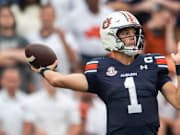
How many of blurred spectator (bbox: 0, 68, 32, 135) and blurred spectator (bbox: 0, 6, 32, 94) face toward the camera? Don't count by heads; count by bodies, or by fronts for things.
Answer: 2

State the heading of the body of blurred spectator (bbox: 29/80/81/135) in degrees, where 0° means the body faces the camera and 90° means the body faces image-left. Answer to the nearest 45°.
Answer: approximately 0°

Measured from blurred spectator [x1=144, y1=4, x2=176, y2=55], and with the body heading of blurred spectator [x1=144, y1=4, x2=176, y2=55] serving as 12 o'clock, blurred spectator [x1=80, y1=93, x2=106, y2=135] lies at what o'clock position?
blurred spectator [x1=80, y1=93, x2=106, y2=135] is roughly at 2 o'clock from blurred spectator [x1=144, y1=4, x2=176, y2=55].

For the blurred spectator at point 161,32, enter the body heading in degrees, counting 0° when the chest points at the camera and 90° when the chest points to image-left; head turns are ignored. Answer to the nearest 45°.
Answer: approximately 0°

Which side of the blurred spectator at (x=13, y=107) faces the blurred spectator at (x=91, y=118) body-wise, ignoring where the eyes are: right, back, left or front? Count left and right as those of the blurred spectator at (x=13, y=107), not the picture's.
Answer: left
